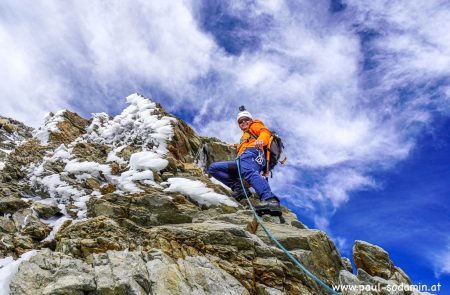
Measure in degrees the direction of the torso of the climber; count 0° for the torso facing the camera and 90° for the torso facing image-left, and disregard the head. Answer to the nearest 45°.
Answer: approximately 45°
